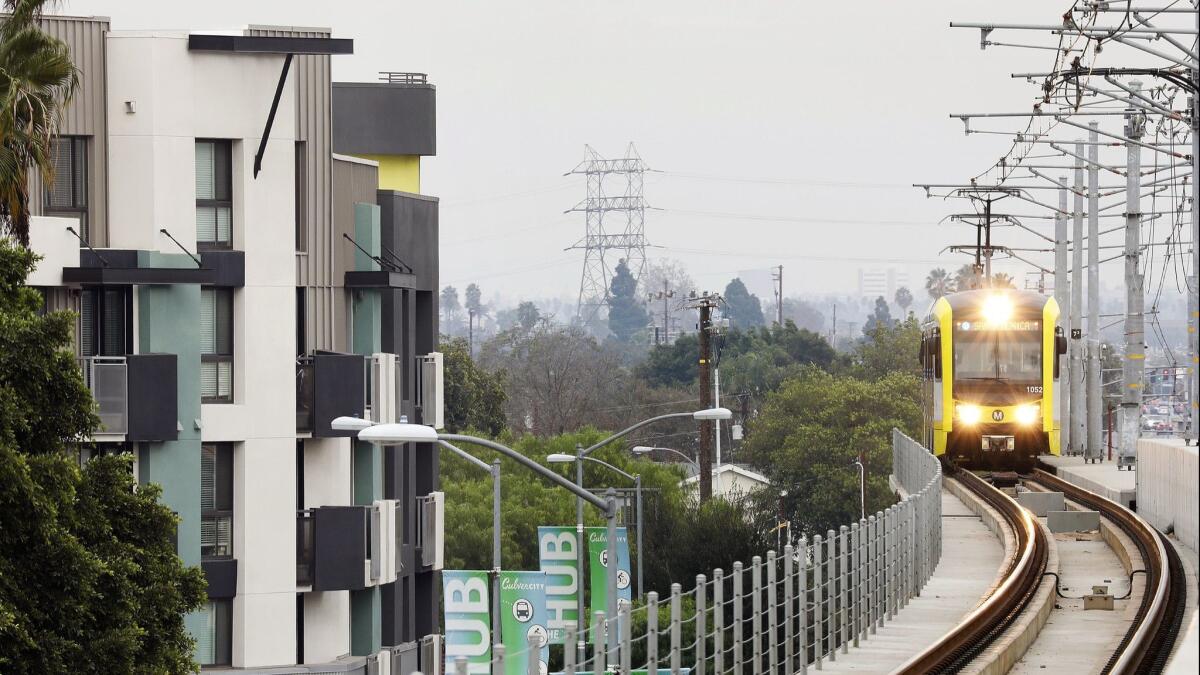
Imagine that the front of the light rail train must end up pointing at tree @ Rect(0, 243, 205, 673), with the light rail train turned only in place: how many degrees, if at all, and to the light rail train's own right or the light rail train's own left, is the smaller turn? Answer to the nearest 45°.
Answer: approximately 45° to the light rail train's own right

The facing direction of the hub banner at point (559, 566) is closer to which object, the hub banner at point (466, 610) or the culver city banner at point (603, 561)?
the hub banner

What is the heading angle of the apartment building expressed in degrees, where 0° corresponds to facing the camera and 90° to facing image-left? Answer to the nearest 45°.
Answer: approximately 315°

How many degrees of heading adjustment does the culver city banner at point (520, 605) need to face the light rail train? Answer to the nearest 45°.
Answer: approximately 135° to its left
